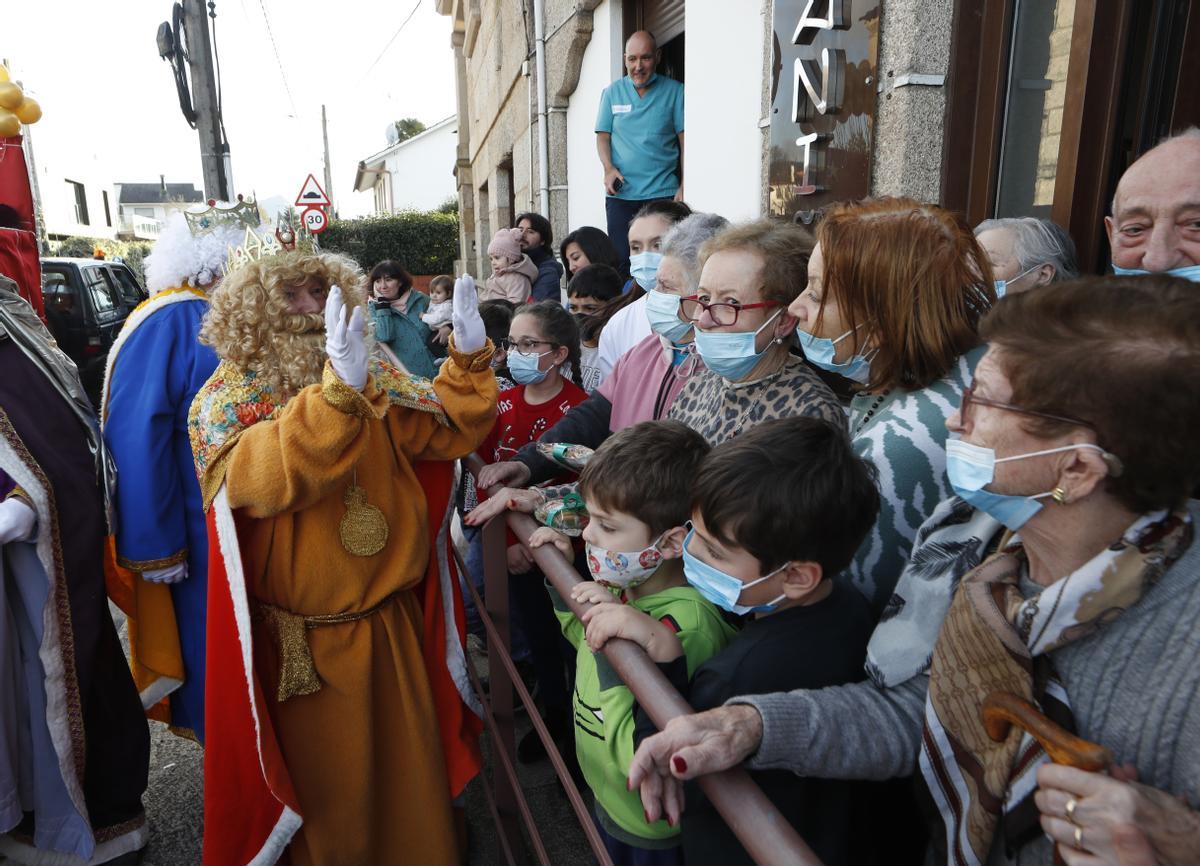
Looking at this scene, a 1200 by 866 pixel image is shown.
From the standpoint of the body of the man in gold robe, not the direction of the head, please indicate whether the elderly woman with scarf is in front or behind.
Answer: in front

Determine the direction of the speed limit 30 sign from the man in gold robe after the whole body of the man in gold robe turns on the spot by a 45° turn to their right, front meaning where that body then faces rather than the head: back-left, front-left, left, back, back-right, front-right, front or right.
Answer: back

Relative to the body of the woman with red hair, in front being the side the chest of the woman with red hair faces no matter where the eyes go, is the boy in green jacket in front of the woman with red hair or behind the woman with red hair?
in front

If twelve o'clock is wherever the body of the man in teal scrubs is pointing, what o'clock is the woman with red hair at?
The woman with red hair is roughly at 12 o'clock from the man in teal scrubs.

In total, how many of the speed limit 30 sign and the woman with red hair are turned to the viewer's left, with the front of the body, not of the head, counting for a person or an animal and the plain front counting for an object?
1

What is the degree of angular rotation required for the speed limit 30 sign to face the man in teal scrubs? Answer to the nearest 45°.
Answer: approximately 45° to its left

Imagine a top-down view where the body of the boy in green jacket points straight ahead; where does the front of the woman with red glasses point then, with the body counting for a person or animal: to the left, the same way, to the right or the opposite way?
the same way

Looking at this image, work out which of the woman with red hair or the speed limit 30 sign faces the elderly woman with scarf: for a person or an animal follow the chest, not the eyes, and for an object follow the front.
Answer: the speed limit 30 sign

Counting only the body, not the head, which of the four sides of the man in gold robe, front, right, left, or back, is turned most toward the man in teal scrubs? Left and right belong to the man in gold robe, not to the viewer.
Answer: left

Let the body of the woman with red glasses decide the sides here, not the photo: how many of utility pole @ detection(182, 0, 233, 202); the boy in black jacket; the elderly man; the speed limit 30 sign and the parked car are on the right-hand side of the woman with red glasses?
3

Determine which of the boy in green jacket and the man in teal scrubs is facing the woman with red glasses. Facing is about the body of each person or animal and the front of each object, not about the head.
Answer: the man in teal scrubs

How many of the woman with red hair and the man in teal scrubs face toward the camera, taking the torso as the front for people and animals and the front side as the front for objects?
1

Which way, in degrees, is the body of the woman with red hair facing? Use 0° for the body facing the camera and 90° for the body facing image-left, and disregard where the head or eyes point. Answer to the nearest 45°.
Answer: approximately 90°

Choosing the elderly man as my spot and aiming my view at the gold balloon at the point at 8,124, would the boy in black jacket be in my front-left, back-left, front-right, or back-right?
front-left

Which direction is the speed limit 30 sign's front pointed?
toward the camera

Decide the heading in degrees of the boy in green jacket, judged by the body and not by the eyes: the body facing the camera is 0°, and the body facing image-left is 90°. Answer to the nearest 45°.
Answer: approximately 45°

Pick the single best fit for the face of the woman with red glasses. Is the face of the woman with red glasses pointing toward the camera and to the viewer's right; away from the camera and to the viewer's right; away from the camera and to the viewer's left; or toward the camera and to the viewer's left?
toward the camera and to the viewer's left

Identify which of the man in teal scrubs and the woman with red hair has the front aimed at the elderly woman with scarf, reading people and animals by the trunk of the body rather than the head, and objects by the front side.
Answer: the man in teal scrubs

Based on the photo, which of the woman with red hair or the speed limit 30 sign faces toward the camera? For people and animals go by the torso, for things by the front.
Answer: the speed limit 30 sign

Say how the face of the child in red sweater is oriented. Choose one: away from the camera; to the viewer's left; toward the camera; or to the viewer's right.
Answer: toward the camera

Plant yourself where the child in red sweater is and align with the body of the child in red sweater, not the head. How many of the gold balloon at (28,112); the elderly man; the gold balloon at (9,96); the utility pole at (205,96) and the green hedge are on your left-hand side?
1
